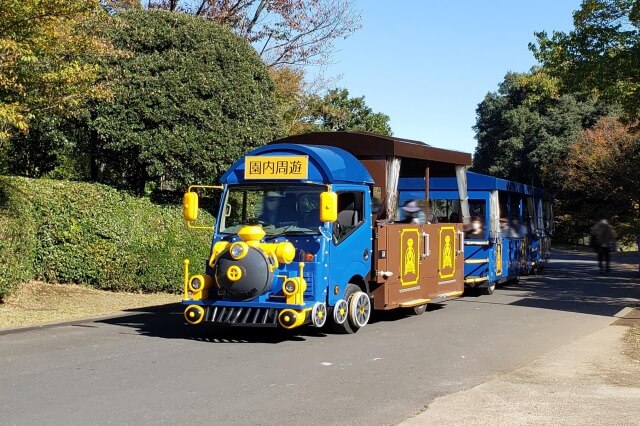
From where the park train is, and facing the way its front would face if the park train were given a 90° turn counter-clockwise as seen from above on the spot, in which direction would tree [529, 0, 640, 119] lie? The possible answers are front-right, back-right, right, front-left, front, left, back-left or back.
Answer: left

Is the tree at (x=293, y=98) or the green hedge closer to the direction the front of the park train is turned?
the green hedge

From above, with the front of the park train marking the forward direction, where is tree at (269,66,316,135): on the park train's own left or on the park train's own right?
on the park train's own right

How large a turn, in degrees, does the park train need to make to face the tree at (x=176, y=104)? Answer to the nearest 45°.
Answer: approximately 90° to its right

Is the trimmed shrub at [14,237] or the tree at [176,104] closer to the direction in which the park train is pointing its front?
the trimmed shrub

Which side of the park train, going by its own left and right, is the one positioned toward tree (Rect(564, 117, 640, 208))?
back

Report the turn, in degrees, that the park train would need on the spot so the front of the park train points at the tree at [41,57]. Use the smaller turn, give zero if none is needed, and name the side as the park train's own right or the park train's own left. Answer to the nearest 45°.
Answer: approximately 45° to the park train's own right

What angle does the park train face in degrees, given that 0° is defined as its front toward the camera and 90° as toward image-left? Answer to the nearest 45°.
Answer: approximately 45°
